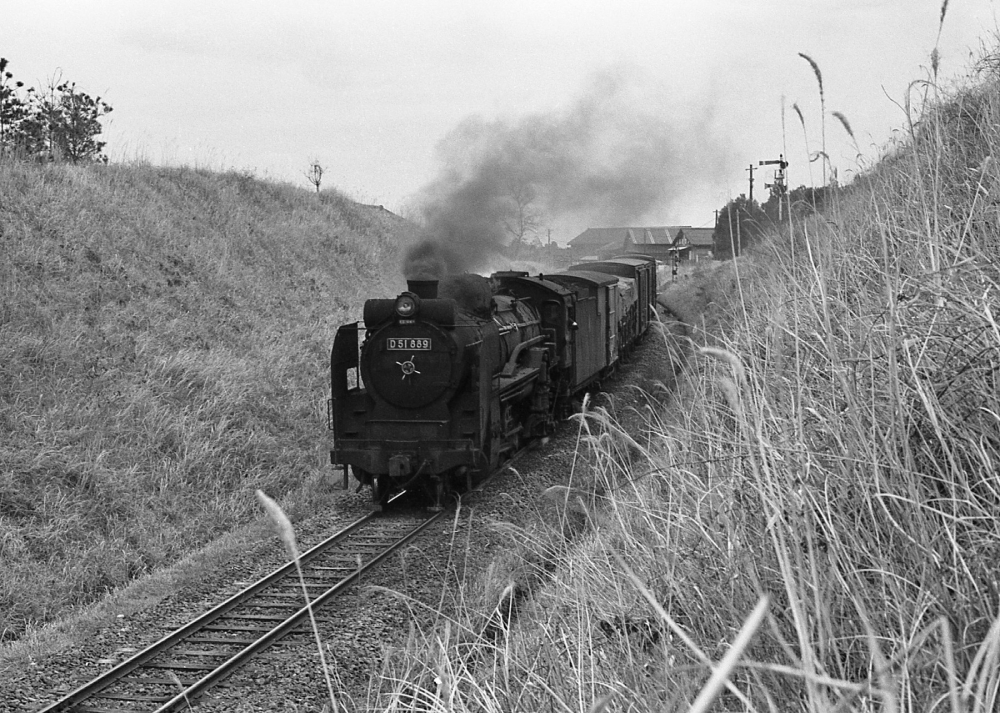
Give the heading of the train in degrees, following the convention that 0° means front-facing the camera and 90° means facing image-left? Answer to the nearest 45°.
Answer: approximately 45°
